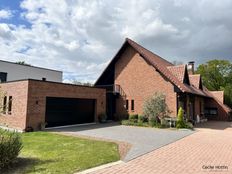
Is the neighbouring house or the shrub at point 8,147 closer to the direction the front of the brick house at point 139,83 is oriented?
the shrub

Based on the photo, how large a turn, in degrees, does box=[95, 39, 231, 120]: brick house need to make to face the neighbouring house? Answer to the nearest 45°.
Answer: approximately 135° to its right

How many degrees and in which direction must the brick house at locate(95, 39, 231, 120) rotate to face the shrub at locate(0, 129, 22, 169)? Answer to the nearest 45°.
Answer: approximately 45° to its right

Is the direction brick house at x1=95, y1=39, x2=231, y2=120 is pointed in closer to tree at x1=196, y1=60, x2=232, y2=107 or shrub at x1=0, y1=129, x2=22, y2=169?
the shrub

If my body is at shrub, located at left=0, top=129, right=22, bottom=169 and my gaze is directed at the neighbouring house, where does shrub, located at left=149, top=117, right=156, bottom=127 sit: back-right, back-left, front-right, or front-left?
front-right

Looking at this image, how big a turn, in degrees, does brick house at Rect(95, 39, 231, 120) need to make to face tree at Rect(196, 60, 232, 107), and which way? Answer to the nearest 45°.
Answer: approximately 90° to its left

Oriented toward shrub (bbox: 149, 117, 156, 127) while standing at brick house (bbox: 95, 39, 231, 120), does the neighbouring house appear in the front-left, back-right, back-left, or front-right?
back-right
